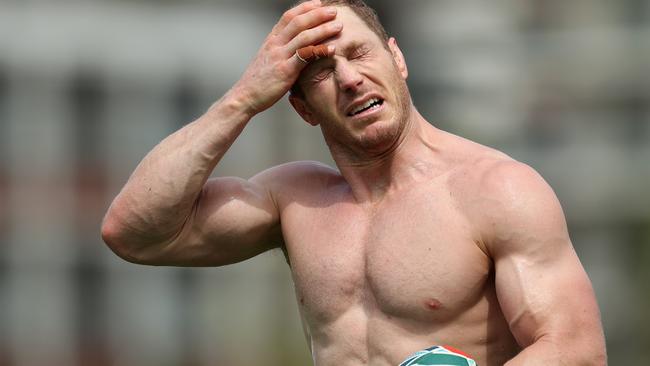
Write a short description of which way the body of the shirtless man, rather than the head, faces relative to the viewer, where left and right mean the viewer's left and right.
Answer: facing the viewer and to the left of the viewer
